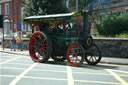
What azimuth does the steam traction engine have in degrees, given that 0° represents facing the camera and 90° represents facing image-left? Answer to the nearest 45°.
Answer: approximately 315°

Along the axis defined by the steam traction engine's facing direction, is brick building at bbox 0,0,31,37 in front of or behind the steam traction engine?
behind

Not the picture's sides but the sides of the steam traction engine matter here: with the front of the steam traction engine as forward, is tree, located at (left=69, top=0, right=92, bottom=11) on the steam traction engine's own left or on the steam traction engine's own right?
on the steam traction engine's own left

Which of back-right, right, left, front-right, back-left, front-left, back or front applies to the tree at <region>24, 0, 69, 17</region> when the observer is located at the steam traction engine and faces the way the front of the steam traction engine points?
back-left
